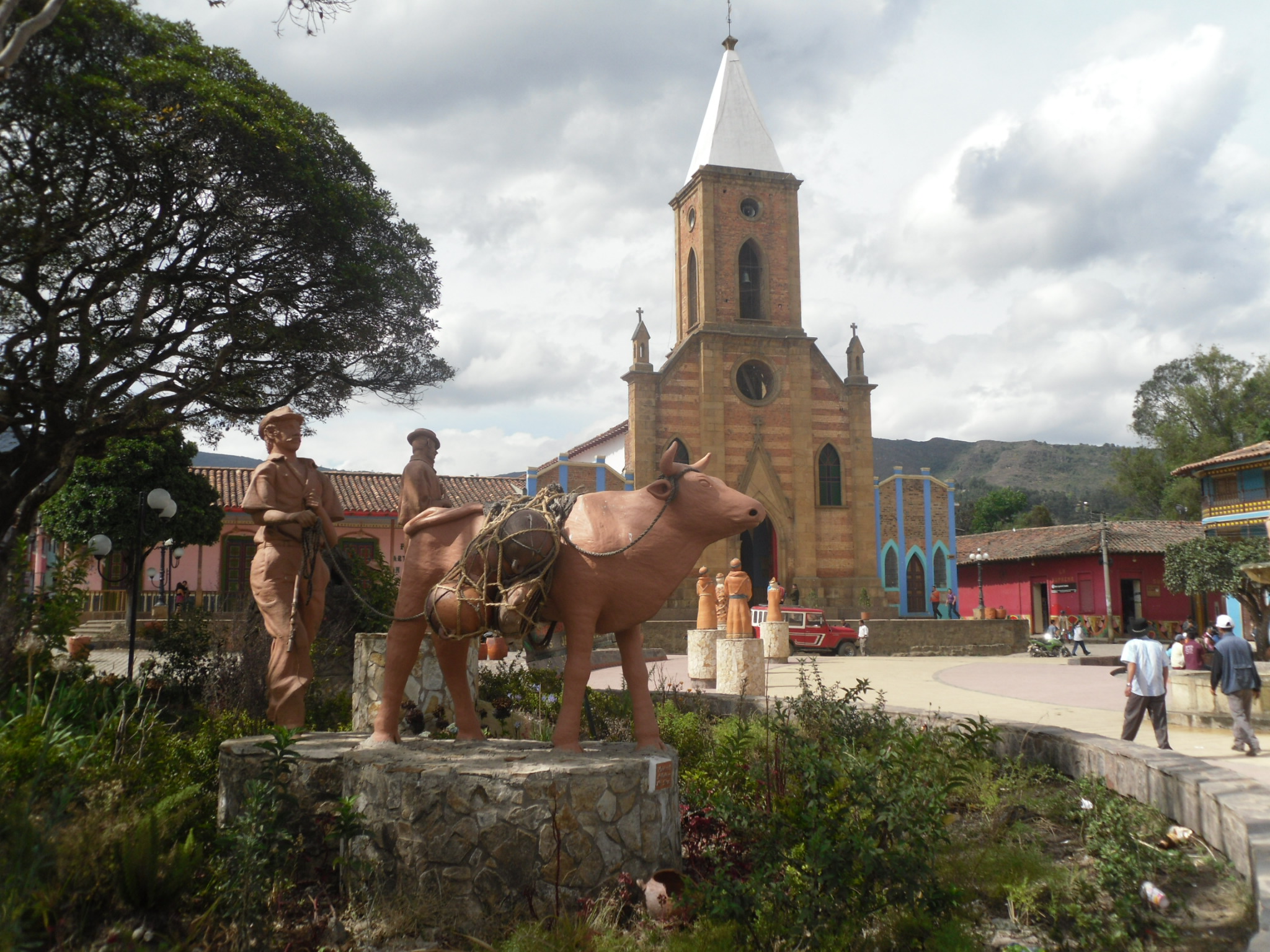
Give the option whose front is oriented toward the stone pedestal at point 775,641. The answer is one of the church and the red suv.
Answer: the church

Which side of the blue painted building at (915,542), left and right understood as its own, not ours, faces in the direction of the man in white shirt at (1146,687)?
front

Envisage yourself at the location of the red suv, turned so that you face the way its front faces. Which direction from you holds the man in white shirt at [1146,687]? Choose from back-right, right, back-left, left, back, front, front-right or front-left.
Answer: right

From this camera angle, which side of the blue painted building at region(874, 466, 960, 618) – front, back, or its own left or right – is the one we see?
front

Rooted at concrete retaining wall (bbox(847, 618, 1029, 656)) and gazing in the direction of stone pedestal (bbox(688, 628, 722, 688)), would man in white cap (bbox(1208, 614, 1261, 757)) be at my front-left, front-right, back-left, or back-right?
front-left

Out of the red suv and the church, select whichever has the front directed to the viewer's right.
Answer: the red suv

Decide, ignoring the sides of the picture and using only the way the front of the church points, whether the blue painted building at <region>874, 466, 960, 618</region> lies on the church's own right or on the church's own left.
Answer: on the church's own left

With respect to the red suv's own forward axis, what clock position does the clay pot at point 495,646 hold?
The clay pot is roughly at 3 o'clock from the red suv.

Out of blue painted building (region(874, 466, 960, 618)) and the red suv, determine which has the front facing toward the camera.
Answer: the blue painted building

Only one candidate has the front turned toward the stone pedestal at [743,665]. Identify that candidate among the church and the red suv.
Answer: the church

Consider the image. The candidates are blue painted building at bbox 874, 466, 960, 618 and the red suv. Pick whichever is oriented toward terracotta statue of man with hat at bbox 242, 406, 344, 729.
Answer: the blue painted building

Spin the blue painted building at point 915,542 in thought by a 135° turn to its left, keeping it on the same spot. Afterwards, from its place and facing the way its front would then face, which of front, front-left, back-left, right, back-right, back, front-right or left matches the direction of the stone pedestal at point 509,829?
back-right

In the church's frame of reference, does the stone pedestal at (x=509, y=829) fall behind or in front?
in front

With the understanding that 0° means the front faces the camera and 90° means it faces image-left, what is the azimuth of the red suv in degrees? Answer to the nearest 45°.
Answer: approximately 270°

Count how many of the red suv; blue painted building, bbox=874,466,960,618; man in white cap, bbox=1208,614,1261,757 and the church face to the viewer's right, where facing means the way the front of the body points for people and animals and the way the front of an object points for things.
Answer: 1

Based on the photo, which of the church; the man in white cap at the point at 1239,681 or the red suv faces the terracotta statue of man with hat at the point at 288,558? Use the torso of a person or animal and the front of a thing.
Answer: the church

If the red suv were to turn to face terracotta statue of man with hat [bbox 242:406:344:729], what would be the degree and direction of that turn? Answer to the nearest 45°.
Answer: approximately 90° to its right

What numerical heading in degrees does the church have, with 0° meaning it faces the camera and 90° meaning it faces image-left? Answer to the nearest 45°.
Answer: approximately 0°

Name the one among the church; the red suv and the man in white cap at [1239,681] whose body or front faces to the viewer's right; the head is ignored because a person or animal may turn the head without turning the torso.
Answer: the red suv
